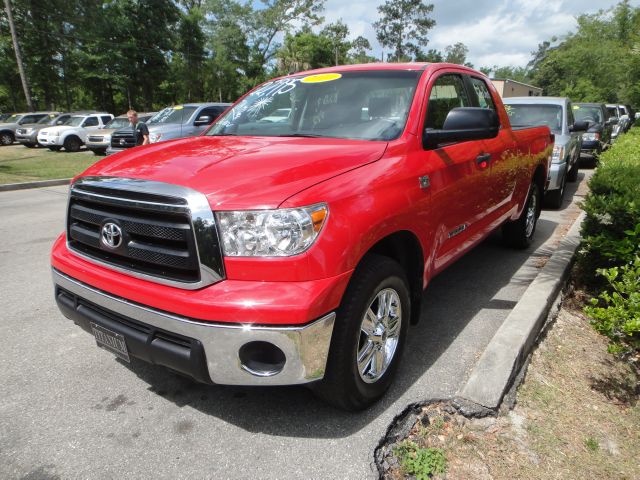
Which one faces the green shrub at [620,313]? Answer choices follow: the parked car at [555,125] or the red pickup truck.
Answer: the parked car

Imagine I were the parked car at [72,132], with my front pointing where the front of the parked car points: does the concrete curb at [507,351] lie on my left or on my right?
on my left

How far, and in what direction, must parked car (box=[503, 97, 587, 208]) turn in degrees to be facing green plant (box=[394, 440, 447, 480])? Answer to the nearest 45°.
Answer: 0° — it already faces it

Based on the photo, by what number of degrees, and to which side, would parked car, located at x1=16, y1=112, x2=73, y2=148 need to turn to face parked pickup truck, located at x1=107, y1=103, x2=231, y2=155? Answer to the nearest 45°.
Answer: approximately 45° to its left

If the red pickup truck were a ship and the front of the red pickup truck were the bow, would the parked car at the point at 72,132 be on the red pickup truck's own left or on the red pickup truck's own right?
on the red pickup truck's own right

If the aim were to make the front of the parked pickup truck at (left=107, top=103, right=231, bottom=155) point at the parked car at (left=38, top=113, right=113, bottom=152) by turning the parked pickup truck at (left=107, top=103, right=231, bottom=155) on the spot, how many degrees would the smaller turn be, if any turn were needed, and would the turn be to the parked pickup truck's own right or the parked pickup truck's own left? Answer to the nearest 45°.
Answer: approximately 90° to the parked pickup truck's own right

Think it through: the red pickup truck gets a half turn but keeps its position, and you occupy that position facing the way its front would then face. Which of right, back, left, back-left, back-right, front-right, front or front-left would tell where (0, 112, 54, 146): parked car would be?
left

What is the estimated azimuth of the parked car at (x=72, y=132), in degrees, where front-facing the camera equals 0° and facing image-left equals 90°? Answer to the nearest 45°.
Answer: approximately 45°

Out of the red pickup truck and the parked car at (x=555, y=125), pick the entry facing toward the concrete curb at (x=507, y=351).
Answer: the parked car

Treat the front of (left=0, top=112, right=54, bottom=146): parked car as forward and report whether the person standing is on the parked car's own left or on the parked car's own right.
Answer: on the parked car's own left

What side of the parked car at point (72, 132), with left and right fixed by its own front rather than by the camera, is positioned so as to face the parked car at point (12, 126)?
right
